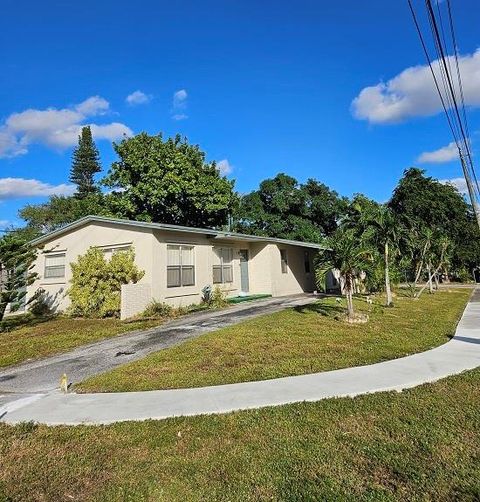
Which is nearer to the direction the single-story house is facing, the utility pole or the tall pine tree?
the utility pole

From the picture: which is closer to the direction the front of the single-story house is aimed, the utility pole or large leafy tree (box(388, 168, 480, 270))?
the utility pole

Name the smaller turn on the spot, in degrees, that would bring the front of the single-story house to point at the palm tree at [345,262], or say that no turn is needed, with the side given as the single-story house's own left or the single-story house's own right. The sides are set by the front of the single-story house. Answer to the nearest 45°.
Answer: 0° — it already faces it

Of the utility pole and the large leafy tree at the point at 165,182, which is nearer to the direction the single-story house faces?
the utility pole

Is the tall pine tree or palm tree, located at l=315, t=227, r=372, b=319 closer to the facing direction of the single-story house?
the palm tree

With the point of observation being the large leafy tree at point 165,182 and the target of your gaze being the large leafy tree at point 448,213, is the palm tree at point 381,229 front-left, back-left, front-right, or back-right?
front-right

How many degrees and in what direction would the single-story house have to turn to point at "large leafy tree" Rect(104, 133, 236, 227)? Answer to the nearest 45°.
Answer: approximately 135° to its left

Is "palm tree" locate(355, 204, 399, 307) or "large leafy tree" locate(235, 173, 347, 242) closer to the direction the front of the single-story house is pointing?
the palm tree

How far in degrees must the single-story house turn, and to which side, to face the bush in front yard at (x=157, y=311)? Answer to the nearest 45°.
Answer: approximately 45° to its right

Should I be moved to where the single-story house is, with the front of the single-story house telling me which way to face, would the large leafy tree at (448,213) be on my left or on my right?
on my left

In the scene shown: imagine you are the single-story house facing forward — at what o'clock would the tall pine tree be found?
The tall pine tree is roughly at 7 o'clock from the single-story house.

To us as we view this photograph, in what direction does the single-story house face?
facing the viewer and to the right of the viewer

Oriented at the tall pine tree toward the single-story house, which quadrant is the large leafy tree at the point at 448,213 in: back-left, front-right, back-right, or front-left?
front-left

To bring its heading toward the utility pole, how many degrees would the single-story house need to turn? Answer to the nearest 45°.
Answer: approximately 90° to its left

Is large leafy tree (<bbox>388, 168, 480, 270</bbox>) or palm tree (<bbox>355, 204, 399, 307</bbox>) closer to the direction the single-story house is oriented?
the palm tree
